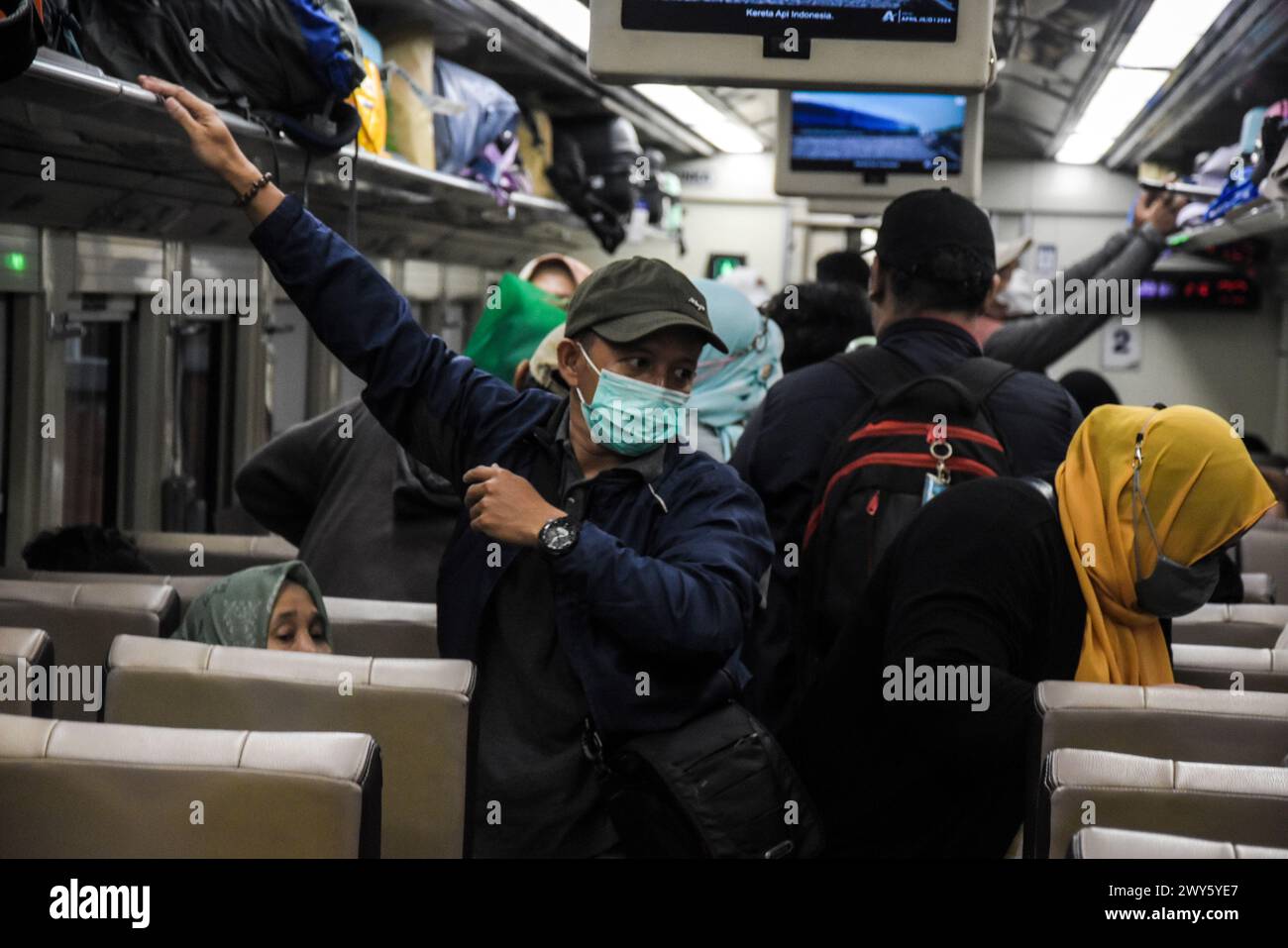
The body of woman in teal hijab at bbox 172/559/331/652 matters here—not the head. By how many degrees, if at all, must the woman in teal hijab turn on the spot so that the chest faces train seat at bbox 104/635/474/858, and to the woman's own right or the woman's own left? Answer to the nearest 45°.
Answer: approximately 45° to the woman's own right

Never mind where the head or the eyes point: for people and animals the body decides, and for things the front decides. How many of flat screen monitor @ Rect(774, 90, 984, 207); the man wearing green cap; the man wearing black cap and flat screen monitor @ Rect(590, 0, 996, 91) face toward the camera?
3

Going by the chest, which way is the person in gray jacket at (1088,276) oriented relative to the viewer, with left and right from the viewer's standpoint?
facing to the right of the viewer

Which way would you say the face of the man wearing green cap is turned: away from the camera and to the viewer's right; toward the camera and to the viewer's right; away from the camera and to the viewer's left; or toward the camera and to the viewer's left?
toward the camera and to the viewer's right

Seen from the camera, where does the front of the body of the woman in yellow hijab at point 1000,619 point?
to the viewer's right

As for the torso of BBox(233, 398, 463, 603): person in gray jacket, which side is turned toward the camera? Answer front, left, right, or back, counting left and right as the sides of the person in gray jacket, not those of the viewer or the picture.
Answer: back

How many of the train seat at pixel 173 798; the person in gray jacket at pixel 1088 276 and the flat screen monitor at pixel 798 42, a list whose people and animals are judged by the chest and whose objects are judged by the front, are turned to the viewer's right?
1

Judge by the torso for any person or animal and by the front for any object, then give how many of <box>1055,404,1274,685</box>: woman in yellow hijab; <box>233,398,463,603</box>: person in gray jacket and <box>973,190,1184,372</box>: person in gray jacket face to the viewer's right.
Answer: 2

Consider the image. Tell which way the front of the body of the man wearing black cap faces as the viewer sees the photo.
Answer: away from the camera
